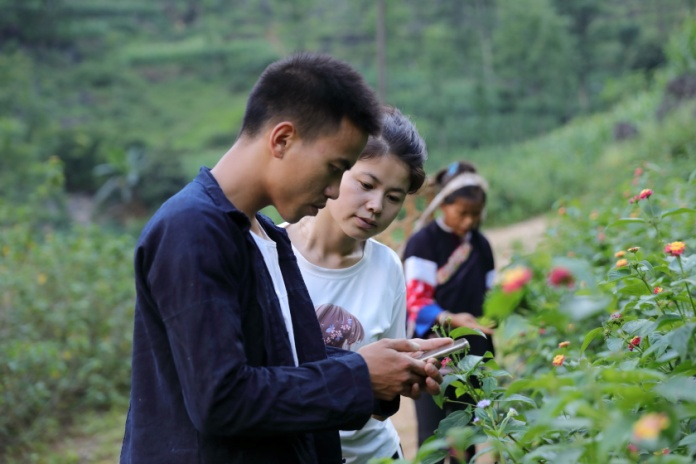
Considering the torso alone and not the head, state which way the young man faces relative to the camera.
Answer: to the viewer's right

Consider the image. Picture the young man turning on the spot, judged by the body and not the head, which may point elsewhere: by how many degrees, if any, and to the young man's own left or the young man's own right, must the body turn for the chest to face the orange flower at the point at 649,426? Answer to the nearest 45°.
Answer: approximately 45° to the young man's own right

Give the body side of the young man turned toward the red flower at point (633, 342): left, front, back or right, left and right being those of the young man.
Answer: front
